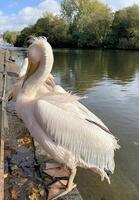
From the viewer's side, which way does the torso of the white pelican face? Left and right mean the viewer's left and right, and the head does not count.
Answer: facing to the left of the viewer
